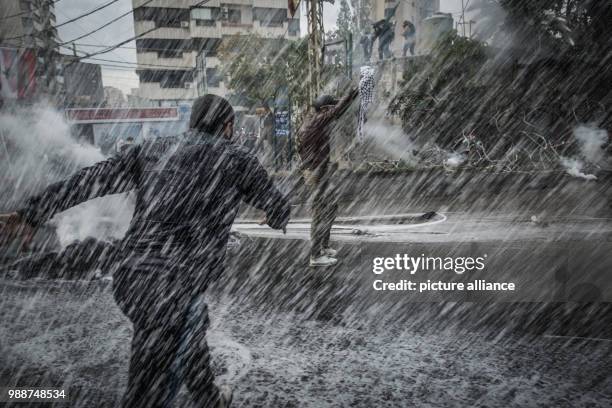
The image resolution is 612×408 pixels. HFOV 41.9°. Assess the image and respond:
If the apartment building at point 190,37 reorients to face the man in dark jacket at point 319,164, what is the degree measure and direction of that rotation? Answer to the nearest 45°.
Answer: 0° — it already faces them

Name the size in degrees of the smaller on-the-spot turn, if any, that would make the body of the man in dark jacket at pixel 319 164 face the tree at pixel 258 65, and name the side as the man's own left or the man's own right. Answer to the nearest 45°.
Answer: approximately 90° to the man's own left

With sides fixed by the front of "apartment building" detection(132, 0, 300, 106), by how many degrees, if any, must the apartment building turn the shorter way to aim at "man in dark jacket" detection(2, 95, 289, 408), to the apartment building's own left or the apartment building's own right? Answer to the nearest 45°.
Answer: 0° — it already faces them

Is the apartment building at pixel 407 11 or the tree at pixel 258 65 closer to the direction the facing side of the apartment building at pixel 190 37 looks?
the tree

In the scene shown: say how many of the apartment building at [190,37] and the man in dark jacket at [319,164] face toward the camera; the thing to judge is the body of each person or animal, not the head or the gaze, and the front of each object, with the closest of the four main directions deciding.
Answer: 1

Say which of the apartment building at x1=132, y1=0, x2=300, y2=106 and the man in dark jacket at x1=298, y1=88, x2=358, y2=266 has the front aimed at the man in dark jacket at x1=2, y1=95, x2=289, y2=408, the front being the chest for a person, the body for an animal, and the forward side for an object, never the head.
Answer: the apartment building

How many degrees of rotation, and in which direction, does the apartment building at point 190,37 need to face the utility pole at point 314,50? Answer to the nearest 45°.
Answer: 0° — it already faces it
